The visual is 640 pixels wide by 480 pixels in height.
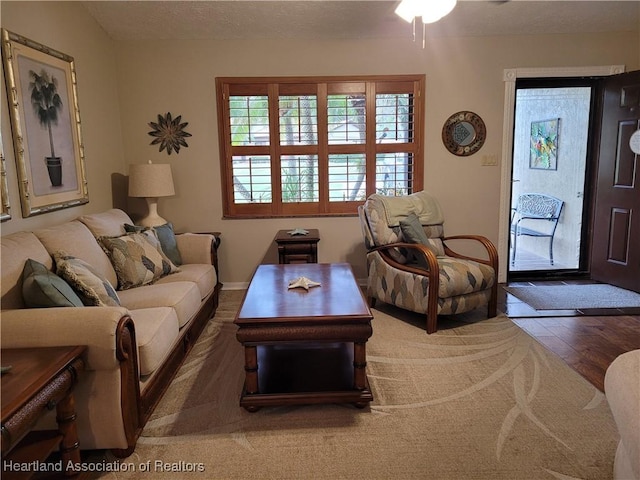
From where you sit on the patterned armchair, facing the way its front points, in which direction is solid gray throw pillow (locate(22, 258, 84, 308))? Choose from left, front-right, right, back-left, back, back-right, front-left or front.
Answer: right

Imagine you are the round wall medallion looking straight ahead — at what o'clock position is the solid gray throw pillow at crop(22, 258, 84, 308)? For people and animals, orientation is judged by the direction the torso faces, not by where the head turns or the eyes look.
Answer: The solid gray throw pillow is roughly at 1 o'clock from the round wall medallion.

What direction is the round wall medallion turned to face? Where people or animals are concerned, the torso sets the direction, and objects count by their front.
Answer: toward the camera

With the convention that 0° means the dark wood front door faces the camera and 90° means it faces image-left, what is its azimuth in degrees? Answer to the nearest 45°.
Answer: approximately 45°

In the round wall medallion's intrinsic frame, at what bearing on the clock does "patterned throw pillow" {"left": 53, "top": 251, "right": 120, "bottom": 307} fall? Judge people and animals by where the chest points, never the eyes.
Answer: The patterned throw pillow is roughly at 1 o'clock from the round wall medallion.

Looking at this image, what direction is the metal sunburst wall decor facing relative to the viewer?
toward the camera

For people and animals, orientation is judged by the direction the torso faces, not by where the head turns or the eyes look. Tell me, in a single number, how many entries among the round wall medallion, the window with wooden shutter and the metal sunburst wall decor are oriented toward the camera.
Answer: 3

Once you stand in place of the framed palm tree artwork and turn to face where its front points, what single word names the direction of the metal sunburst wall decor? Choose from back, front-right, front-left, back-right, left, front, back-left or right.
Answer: left

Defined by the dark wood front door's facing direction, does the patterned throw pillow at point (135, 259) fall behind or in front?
in front

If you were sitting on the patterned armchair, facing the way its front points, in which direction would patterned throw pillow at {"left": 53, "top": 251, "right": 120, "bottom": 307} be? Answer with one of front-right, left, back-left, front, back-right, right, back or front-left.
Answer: right

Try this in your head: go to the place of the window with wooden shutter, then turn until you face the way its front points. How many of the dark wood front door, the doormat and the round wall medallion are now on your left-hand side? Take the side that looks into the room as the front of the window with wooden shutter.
3

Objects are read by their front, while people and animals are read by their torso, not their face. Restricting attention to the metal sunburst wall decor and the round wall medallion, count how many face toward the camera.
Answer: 2

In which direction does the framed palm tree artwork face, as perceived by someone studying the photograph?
facing the viewer and to the right of the viewer

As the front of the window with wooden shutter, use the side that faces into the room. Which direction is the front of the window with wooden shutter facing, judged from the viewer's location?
facing the viewer

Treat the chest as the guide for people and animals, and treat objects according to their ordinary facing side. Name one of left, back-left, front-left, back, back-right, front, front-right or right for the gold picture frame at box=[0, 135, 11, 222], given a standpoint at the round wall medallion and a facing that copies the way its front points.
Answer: front-right

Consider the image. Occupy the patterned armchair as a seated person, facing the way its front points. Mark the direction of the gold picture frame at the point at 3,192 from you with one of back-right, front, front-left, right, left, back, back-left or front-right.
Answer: right
